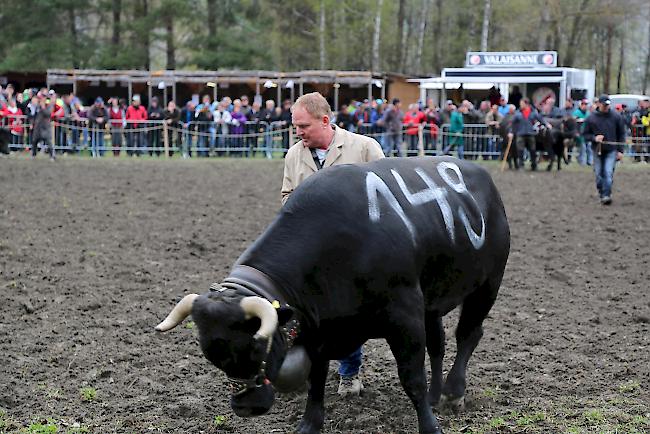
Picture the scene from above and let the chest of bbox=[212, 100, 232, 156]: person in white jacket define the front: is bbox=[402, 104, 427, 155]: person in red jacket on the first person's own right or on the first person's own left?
on the first person's own left

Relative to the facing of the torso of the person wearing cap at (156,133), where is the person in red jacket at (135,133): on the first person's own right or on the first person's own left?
on the first person's own right

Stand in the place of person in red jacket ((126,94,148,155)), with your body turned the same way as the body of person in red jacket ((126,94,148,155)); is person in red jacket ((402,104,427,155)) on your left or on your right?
on your left

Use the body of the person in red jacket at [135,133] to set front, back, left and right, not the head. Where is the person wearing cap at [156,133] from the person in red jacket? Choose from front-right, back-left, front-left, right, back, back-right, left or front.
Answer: left

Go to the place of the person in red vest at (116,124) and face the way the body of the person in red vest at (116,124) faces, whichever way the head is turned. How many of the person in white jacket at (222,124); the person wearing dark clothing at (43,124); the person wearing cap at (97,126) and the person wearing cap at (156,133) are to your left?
2

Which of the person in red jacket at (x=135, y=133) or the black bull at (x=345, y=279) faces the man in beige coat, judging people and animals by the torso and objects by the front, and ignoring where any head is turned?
the person in red jacket

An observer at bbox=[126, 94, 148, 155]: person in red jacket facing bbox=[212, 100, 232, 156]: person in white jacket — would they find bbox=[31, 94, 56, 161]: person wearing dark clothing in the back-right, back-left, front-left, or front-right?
back-right
